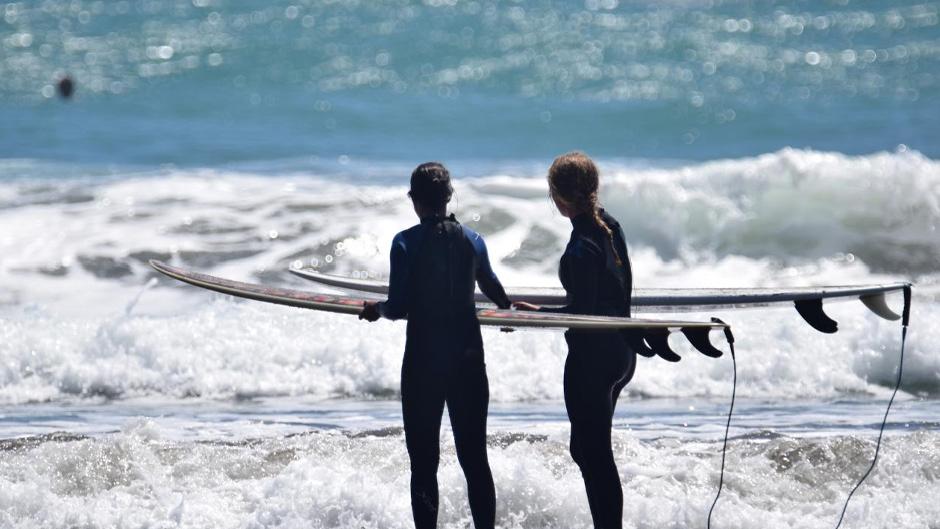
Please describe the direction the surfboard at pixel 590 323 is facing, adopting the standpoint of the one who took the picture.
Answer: facing to the left of the viewer

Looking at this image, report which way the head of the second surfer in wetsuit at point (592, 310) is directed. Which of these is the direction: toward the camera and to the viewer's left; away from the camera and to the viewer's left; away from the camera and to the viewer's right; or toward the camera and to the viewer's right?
away from the camera and to the viewer's left

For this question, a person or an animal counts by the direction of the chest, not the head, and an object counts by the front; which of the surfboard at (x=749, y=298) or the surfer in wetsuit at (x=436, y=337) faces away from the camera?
the surfer in wetsuit

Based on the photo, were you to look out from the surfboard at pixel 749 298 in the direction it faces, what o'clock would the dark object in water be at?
The dark object in water is roughly at 2 o'clock from the surfboard.

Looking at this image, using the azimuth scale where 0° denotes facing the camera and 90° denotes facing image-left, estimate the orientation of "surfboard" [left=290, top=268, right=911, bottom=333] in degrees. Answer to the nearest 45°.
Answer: approximately 90°

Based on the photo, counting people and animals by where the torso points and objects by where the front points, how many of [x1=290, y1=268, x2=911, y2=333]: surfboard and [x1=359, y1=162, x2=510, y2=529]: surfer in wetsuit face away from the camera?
1

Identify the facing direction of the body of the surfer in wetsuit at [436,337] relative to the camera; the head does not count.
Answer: away from the camera

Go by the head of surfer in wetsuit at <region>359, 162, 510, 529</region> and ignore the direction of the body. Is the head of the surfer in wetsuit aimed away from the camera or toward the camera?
away from the camera

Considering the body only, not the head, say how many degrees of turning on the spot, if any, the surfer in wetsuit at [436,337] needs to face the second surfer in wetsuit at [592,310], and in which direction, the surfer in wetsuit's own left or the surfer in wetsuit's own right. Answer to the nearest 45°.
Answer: approximately 90° to the surfer in wetsuit's own right
